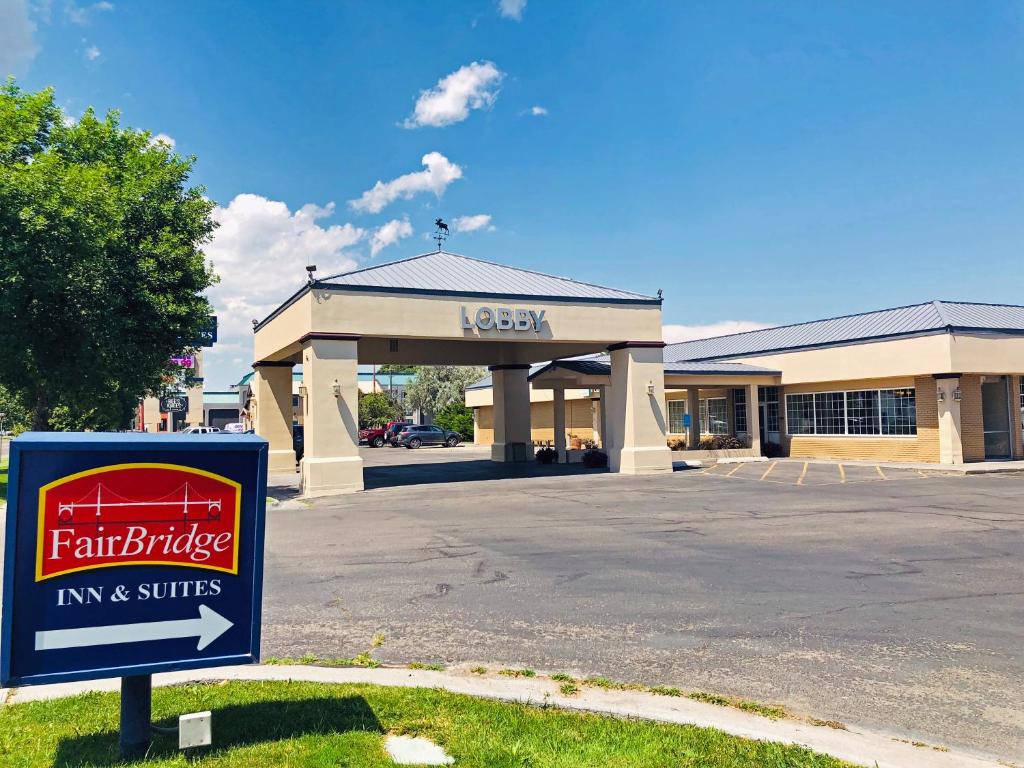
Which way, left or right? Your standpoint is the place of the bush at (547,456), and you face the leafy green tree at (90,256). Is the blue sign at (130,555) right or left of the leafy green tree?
left

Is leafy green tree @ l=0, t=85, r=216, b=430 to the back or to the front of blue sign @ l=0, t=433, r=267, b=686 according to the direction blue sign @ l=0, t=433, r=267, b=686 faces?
to the back

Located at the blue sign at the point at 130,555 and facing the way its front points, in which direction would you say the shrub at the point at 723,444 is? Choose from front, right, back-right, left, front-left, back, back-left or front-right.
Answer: back-left

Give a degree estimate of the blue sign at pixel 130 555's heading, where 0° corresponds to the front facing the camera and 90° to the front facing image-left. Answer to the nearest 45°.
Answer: approximately 0°

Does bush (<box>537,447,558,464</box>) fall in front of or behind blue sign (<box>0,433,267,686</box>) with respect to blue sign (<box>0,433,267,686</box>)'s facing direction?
behind
